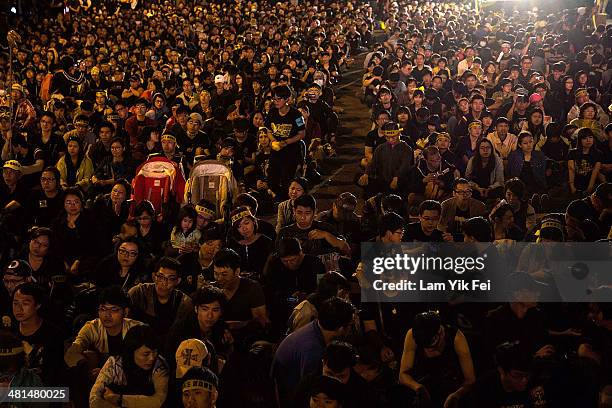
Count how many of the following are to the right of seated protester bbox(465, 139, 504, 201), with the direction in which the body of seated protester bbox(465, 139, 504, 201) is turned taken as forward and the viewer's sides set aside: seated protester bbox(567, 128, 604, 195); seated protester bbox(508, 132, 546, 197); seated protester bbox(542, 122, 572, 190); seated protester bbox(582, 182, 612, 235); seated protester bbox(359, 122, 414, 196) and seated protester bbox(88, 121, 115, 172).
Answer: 2

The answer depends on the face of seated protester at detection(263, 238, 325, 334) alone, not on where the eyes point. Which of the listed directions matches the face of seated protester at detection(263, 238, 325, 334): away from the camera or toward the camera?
toward the camera

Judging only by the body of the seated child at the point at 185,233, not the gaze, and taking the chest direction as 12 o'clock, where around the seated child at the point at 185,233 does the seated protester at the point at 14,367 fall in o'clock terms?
the seated protester at the point at 14,367 is roughly at 1 o'clock from the seated child at the point at 185,233.

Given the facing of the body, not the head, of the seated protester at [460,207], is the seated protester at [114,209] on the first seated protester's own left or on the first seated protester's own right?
on the first seated protester's own right

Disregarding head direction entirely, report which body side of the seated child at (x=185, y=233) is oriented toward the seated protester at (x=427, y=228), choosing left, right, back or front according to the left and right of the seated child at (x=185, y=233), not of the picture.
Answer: left

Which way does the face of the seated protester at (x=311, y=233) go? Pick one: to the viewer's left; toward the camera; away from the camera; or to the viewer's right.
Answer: toward the camera

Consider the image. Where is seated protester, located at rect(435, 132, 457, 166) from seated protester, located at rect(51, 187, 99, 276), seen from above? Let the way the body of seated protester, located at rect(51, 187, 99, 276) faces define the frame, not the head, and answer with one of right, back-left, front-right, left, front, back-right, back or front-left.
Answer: left

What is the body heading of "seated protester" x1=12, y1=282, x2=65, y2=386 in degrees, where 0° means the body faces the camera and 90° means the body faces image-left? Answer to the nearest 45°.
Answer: approximately 45°

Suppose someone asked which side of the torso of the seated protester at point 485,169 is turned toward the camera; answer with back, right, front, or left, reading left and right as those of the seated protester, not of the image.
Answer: front

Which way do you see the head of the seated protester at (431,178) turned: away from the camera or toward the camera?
toward the camera

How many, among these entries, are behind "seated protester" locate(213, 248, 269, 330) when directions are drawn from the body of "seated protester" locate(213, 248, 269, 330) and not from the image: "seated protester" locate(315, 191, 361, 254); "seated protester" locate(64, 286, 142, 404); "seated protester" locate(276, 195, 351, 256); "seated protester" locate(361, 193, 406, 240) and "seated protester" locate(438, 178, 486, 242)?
4

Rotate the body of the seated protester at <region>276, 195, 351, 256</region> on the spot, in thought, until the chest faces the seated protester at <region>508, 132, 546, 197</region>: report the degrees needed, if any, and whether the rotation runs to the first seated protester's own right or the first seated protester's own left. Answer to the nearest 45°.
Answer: approximately 135° to the first seated protester's own left

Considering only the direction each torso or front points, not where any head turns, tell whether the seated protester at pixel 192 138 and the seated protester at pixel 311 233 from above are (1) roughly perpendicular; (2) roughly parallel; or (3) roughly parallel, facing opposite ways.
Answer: roughly parallel

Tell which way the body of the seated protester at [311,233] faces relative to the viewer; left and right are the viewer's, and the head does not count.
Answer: facing the viewer

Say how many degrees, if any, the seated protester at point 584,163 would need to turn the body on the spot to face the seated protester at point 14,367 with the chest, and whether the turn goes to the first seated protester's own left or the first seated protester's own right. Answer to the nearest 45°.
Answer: approximately 45° to the first seated protester's own right

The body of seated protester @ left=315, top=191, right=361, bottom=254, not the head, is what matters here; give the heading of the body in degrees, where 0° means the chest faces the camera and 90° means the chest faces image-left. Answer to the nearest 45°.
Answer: approximately 45°

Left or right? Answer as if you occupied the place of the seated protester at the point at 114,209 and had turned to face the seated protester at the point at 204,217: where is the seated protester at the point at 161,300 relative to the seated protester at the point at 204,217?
right
